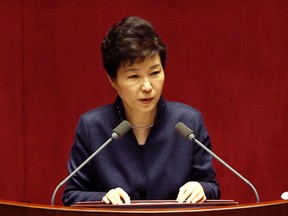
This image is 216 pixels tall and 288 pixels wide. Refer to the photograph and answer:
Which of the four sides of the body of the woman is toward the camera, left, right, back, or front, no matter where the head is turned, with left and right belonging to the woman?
front
